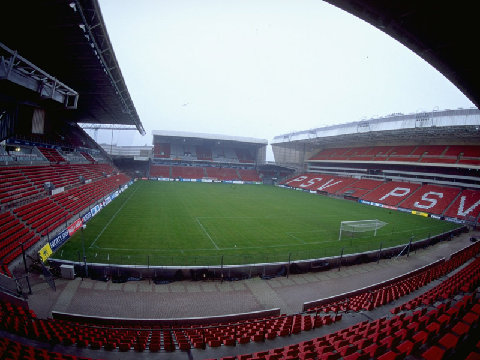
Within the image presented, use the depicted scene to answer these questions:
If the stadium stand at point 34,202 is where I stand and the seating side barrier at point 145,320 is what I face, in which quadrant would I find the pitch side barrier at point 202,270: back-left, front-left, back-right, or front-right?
front-left

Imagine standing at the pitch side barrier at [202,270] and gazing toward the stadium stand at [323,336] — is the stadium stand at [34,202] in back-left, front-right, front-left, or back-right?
back-right

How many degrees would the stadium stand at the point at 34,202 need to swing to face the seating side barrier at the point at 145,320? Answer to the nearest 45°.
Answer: approximately 45° to its right

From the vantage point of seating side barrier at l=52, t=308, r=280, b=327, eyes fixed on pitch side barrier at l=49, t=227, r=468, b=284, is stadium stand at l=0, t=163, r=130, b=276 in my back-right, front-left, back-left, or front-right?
front-left

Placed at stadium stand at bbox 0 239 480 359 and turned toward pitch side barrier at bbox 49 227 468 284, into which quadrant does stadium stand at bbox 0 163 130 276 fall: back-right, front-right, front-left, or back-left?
front-left

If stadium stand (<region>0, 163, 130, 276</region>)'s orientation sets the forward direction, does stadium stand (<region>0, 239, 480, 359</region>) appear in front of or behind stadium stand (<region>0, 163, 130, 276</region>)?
in front

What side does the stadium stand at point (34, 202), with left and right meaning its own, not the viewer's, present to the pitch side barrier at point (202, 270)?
front

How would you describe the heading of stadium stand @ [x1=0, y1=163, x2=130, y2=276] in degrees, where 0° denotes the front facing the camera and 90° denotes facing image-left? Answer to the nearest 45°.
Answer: approximately 315°

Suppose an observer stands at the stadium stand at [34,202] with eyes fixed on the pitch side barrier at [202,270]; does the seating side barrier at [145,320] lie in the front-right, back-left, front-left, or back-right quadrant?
front-right
